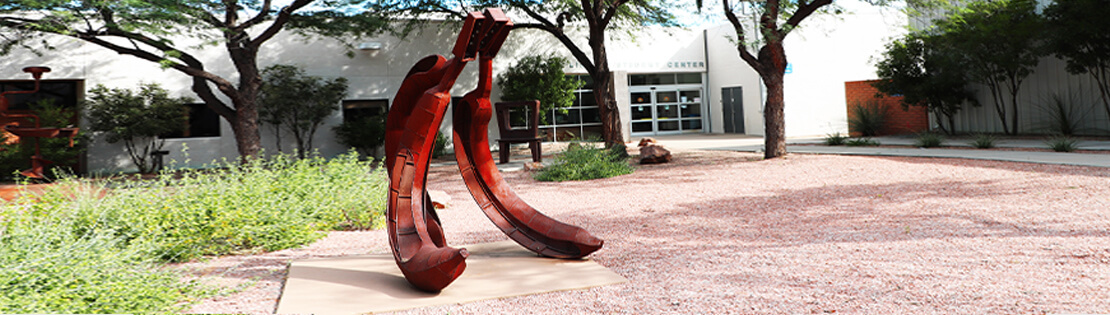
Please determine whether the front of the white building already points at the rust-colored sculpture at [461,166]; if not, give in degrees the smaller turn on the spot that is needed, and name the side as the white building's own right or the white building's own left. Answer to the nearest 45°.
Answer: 0° — it already faces it

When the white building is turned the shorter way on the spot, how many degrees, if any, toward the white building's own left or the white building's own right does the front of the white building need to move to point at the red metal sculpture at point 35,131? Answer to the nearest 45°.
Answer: approximately 45° to the white building's own right

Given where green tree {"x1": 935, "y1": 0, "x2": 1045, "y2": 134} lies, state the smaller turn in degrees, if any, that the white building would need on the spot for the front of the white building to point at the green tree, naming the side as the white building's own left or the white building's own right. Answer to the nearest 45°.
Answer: approximately 45° to the white building's own left

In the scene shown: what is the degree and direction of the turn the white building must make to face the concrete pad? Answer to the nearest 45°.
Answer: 0° — it already faces it

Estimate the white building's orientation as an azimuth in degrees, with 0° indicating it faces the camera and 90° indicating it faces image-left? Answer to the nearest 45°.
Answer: approximately 0°

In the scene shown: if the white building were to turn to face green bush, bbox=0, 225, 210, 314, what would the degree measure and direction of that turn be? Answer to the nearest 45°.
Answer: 0° — it already faces it
